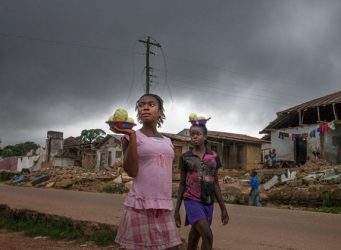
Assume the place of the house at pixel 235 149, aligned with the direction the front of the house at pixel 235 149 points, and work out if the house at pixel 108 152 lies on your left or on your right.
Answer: on your right

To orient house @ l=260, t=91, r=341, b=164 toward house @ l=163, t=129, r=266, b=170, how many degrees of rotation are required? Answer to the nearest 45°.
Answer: approximately 90° to its right

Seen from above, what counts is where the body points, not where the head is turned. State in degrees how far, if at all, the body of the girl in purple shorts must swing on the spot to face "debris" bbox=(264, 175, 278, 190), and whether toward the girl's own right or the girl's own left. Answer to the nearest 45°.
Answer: approximately 180°

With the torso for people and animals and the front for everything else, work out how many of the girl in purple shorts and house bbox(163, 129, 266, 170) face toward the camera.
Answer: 2

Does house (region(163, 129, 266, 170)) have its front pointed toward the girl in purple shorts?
yes

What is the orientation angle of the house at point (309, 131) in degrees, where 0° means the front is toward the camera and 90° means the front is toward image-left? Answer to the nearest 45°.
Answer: approximately 45°

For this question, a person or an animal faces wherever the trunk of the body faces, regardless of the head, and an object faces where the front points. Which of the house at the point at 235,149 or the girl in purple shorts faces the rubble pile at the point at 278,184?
the house

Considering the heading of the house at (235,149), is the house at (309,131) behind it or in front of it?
in front

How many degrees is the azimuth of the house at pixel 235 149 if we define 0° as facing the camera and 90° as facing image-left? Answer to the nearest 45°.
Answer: approximately 0°

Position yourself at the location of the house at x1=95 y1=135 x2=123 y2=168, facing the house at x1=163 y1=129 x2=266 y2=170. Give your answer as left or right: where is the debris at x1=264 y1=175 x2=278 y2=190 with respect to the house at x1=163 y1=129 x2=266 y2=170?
right
